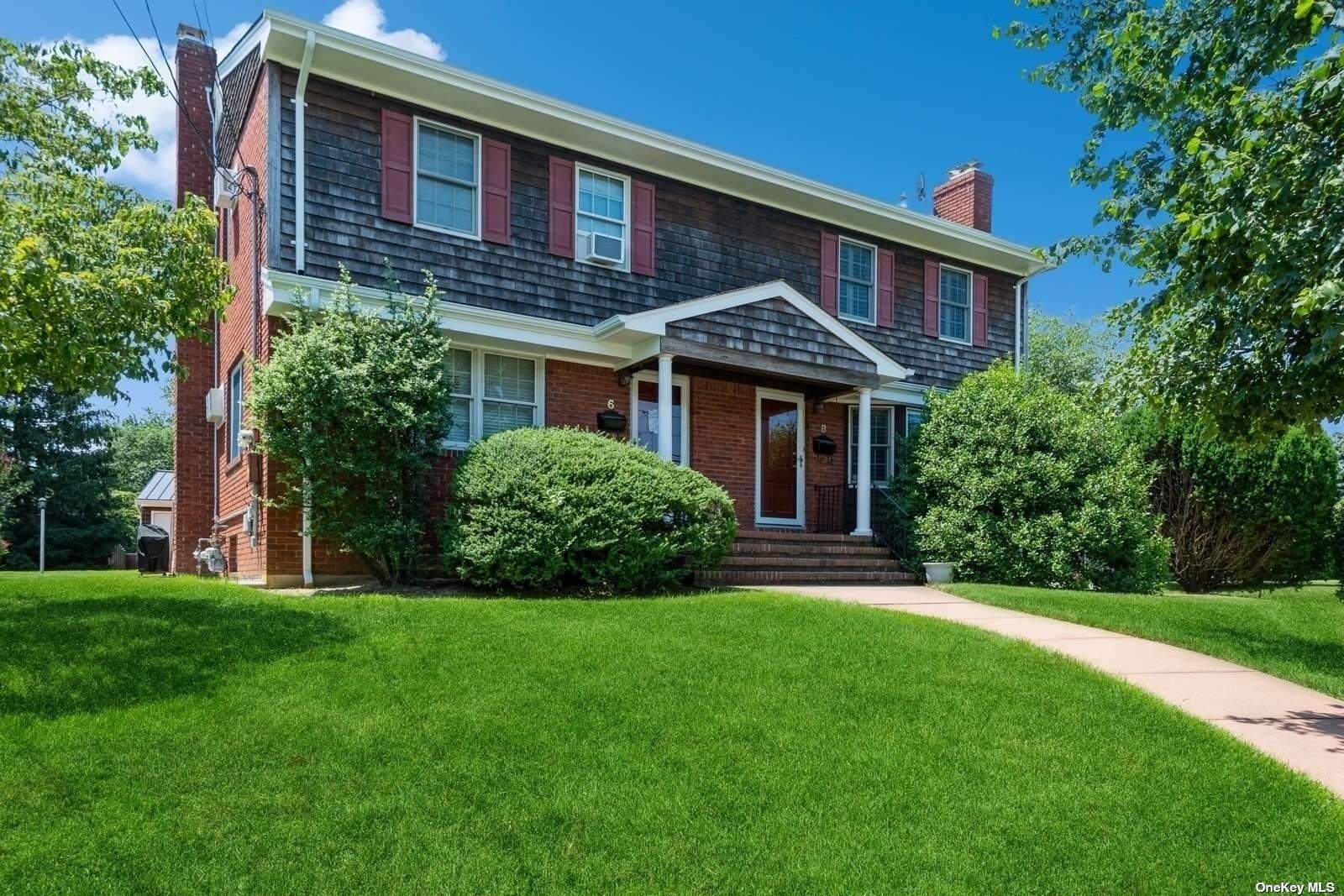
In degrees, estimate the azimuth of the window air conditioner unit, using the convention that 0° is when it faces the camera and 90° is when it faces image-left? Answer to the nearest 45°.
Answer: approximately 315°

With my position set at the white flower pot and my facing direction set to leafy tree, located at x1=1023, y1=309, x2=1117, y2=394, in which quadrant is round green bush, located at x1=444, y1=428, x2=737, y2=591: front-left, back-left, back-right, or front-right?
back-left

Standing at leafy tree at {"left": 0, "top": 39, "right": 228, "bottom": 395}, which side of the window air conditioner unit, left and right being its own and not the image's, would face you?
right

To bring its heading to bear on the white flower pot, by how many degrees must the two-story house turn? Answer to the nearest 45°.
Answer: approximately 45° to its left

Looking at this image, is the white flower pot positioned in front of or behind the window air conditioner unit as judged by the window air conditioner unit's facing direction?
in front

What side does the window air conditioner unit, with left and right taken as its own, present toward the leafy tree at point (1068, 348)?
left

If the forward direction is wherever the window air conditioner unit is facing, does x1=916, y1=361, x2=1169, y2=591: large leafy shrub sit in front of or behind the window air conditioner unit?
in front

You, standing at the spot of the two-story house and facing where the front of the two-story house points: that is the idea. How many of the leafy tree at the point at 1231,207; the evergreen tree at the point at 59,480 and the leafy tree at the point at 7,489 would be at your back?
2

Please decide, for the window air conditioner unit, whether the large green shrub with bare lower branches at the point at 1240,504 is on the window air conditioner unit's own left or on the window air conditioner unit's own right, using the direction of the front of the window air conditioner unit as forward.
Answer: on the window air conditioner unit's own left
